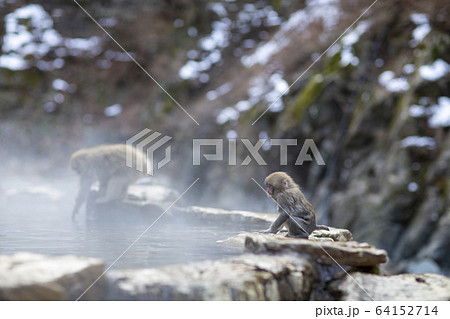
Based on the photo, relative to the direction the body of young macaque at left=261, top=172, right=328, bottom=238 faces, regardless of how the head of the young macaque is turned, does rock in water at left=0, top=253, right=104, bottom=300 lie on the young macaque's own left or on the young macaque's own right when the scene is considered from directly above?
on the young macaque's own left

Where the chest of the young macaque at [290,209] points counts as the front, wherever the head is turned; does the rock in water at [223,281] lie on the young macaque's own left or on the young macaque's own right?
on the young macaque's own left

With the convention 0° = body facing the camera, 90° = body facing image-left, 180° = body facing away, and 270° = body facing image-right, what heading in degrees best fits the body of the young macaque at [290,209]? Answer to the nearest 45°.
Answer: approximately 90°

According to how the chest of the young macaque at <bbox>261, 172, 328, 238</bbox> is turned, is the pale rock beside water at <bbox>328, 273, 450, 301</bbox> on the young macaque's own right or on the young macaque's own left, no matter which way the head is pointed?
on the young macaque's own left

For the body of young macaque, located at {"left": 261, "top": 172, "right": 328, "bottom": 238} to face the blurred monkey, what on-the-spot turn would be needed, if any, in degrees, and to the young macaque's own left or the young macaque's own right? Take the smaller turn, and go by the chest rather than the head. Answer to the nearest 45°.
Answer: approximately 45° to the young macaque's own right

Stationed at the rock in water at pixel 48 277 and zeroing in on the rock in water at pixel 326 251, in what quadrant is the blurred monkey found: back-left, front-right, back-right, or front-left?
front-left

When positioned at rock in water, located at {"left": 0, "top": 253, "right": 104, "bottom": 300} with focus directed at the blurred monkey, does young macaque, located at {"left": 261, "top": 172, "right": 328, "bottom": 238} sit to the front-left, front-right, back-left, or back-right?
front-right

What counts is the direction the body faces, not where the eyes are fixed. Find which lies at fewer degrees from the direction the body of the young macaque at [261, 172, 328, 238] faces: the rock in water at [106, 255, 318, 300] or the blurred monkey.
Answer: the blurred monkey

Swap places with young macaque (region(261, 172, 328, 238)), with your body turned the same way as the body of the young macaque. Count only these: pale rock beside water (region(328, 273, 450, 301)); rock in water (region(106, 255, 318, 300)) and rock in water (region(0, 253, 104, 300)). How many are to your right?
0
